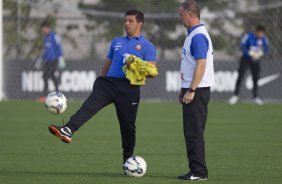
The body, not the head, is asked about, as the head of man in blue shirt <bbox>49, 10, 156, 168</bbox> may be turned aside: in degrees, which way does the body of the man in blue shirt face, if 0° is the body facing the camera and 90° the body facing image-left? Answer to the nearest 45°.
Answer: approximately 45°

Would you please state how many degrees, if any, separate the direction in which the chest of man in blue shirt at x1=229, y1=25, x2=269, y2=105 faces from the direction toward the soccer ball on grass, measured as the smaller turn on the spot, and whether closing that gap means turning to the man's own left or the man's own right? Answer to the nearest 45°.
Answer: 0° — they already face it

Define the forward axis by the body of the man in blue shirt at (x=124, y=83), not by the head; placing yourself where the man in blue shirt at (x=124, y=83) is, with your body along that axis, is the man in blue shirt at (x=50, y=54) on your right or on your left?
on your right

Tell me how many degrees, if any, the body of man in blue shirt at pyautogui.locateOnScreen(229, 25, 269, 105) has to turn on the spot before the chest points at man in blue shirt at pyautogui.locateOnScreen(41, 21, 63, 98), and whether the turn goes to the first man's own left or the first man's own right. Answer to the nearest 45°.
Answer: approximately 90° to the first man's own right
